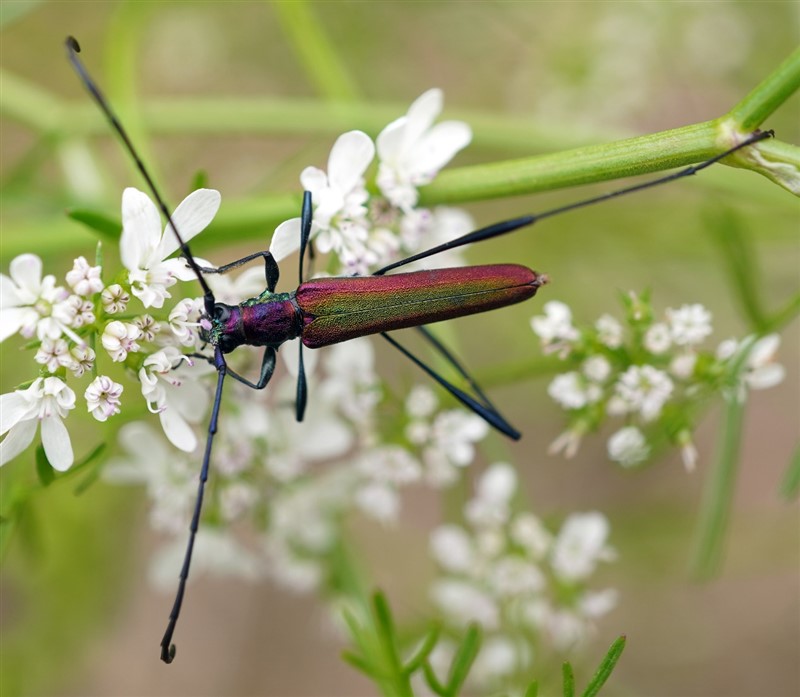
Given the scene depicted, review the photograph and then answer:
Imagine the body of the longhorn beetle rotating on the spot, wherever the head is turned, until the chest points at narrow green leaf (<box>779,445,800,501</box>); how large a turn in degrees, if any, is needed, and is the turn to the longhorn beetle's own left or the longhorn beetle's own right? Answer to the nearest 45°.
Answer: approximately 180°

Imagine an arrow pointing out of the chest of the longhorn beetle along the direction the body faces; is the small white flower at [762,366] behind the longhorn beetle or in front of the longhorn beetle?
behind

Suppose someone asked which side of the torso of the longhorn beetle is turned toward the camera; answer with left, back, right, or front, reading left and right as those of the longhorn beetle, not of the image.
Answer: left
